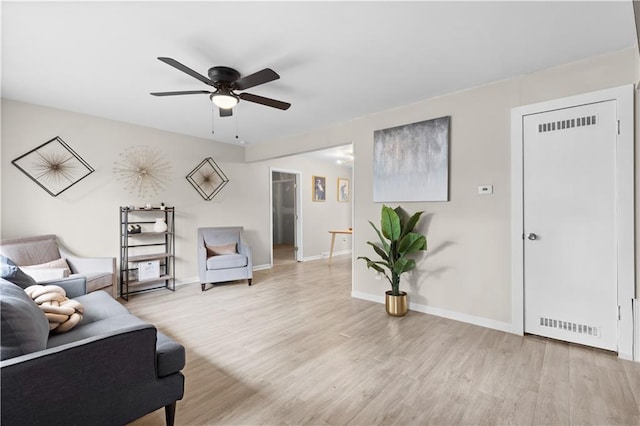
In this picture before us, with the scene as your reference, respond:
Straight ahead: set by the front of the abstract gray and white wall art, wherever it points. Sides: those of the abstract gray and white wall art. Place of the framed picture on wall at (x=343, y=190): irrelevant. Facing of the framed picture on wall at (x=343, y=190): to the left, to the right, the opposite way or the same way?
to the left

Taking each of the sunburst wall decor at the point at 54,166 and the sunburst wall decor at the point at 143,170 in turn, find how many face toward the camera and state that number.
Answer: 2

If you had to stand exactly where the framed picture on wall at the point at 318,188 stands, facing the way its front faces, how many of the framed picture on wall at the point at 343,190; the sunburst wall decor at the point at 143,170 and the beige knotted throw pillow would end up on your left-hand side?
1

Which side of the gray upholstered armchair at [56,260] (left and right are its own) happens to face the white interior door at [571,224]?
front

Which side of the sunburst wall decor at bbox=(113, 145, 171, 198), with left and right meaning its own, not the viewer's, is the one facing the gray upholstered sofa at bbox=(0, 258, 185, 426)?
front

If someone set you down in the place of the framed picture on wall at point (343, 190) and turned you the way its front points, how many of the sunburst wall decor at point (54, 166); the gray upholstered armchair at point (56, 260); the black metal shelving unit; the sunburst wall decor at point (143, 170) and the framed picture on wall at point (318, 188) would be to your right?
5

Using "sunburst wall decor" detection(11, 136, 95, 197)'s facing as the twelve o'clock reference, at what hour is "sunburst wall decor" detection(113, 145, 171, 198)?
"sunburst wall decor" detection(113, 145, 171, 198) is roughly at 9 o'clock from "sunburst wall decor" detection(11, 136, 95, 197).

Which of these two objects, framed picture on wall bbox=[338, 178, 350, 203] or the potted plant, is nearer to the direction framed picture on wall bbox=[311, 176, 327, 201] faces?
the potted plant

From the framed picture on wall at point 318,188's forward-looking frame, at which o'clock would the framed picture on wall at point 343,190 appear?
the framed picture on wall at point 343,190 is roughly at 9 o'clock from the framed picture on wall at point 318,188.

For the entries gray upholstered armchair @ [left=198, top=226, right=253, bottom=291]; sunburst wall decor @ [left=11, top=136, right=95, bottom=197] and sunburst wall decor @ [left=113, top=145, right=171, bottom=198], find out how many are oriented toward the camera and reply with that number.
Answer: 3

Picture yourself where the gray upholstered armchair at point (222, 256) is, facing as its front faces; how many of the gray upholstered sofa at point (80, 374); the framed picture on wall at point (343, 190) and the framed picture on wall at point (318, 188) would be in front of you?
1

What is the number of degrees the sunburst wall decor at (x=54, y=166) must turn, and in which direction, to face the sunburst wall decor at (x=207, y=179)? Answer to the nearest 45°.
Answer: approximately 90° to its left

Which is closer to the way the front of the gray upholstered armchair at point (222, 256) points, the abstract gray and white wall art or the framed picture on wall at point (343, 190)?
the abstract gray and white wall art

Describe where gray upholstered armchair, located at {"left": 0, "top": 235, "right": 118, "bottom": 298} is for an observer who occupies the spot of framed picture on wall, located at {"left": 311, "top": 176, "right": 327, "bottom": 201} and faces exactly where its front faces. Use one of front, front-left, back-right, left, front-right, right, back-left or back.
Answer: right

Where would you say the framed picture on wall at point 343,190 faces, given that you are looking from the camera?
facing the viewer and to the right of the viewer

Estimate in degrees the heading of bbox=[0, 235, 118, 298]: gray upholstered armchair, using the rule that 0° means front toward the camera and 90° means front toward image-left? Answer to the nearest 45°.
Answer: approximately 315°

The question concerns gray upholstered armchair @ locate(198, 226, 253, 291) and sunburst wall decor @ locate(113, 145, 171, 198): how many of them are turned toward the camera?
2
